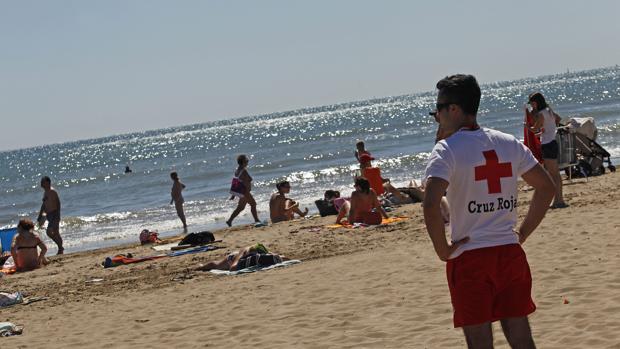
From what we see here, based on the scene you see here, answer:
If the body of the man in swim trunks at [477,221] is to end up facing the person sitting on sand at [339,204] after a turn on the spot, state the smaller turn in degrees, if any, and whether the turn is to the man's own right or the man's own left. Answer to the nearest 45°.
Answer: approximately 45° to the man's own right

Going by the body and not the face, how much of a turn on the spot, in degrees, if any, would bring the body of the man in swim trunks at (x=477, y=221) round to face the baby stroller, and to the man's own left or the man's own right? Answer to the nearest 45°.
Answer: approximately 45° to the man's own right

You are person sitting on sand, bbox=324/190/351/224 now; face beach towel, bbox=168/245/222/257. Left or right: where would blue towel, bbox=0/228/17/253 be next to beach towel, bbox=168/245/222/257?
right

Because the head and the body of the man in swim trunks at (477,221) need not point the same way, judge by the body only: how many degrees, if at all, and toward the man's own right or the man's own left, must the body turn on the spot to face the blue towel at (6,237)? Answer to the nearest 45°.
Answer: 0° — they already face it

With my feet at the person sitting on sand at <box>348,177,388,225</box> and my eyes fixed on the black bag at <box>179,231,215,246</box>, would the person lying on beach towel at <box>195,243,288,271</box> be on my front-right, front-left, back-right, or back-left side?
front-left

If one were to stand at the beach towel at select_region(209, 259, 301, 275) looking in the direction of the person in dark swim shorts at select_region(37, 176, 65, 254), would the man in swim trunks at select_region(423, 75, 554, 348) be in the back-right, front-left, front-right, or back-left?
back-left

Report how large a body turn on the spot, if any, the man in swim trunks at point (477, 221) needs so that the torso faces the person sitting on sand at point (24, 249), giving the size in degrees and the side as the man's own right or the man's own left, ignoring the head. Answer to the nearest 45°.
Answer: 0° — they already face them

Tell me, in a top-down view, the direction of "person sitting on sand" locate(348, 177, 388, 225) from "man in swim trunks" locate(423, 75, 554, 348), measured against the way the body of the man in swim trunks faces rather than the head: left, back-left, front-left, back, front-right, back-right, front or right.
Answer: front-right

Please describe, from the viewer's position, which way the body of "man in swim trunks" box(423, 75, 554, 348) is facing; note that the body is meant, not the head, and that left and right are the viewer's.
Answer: facing away from the viewer and to the left of the viewer

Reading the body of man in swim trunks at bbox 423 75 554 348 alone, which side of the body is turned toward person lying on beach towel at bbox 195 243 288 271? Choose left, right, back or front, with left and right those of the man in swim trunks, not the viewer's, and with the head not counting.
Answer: front

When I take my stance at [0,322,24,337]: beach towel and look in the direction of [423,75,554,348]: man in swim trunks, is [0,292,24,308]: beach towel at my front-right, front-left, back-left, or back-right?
back-left

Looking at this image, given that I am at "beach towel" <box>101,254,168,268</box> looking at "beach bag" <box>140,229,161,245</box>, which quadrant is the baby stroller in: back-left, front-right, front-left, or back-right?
front-right

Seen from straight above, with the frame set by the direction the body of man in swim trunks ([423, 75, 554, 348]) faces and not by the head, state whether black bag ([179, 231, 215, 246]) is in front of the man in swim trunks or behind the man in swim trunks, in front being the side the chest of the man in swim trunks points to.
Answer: in front

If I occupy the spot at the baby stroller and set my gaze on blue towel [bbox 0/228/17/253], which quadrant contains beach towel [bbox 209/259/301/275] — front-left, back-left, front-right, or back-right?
front-left
